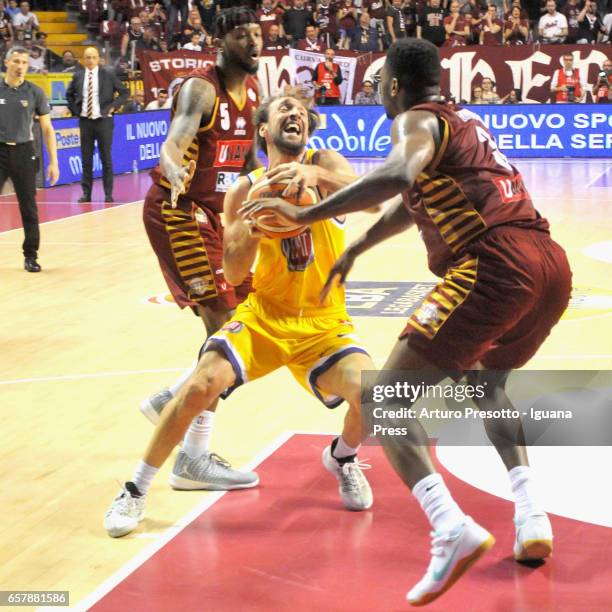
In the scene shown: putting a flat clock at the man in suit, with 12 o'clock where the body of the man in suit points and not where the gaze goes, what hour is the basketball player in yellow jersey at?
The basketball player in yellow jersey is roughly at 12 o'clock from the man in suit.

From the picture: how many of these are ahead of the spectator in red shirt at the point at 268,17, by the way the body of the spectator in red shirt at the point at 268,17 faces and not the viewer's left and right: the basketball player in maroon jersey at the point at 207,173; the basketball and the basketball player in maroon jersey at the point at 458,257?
3

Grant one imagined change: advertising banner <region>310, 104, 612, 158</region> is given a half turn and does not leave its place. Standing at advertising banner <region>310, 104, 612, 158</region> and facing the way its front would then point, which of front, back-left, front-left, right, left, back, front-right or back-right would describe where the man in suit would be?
back-left

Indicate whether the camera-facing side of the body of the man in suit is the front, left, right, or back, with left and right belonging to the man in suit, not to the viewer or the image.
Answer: front

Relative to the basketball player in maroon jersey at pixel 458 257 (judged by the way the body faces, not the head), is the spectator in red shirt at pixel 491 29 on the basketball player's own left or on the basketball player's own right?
on the basketball player's own right

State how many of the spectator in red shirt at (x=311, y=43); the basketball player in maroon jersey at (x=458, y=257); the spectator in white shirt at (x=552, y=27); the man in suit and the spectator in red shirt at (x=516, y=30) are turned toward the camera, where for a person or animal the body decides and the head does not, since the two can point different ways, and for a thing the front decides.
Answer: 4

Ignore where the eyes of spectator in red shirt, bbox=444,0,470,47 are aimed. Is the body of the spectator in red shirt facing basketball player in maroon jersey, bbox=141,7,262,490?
yes

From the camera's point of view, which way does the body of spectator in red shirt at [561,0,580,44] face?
toward the camera

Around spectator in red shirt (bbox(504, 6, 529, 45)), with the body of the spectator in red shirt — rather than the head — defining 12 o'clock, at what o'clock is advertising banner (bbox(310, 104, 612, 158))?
The advertising banner is roughly at 12 o'clock from the spectator in red shirt.

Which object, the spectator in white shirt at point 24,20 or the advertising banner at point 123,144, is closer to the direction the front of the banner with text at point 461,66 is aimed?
the advertising banner

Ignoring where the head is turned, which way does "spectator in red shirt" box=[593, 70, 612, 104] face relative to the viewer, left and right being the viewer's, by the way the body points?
facing the viewer

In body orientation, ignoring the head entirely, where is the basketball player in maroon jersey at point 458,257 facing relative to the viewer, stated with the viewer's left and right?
facing away from the viewer and to the left of the viewer
